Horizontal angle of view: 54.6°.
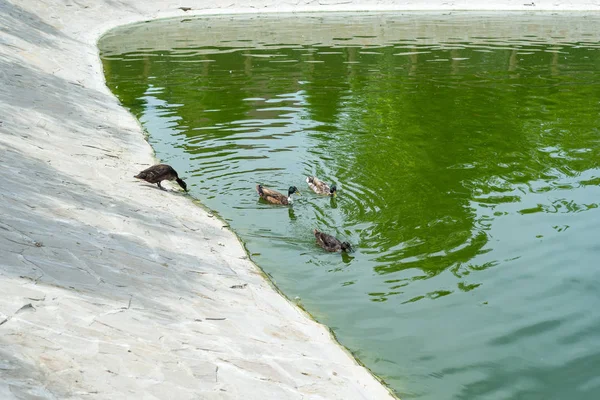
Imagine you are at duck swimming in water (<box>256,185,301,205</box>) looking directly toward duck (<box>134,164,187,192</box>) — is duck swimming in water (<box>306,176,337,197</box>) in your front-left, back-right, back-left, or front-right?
back-right

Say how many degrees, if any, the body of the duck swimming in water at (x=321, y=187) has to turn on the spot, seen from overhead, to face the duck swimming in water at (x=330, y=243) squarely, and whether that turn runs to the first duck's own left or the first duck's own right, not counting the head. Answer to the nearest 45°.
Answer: approximately 45° to the first duck's own right

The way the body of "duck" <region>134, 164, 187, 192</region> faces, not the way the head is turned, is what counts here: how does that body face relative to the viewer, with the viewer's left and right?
facing to the right of the viewer

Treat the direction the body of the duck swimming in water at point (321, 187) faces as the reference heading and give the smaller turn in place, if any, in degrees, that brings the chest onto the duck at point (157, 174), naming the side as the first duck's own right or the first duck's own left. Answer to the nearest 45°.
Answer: approximately 135° to the first duck's own right

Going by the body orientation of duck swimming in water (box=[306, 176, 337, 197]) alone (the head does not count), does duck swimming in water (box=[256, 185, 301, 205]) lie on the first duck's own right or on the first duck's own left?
on the first duck's own right

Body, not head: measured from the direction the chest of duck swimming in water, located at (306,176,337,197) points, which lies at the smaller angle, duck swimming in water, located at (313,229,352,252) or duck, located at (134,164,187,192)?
the duck swimming in water

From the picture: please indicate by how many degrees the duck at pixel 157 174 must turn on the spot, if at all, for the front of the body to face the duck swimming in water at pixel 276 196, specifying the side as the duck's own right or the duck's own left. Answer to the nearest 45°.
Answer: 0° — it already faces it

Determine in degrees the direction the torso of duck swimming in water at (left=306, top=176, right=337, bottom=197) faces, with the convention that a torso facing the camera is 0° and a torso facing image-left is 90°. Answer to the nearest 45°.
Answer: approximately 315°

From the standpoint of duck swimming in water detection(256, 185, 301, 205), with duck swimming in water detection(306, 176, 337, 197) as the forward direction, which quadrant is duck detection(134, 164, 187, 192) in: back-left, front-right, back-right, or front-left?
back-left

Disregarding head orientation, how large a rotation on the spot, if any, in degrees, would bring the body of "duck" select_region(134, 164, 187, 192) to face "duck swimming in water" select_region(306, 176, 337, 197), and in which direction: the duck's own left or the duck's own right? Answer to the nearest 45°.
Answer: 0° — it already faces it

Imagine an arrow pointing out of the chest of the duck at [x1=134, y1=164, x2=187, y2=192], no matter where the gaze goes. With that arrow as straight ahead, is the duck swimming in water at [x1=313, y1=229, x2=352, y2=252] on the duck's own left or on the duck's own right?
on the duck's own right
